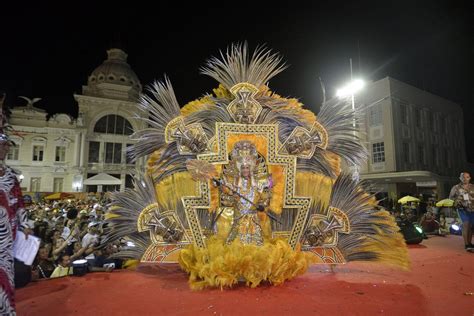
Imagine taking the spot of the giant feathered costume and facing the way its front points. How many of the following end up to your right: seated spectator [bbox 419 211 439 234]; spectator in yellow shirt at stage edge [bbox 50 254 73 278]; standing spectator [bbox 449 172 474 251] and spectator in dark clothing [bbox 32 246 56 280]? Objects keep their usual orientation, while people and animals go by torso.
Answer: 2

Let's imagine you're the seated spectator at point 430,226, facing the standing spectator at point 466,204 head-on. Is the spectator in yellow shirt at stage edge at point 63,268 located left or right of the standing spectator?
right

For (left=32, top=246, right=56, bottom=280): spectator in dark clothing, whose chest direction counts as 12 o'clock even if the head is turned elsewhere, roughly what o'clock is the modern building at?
The modern building is roughly at 10 o'clock from the spectator in dark clothing.

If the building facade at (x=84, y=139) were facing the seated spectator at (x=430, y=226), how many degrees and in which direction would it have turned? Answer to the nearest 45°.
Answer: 0° — it already faces them

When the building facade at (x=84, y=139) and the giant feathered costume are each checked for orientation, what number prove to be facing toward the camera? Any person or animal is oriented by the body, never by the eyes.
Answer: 2

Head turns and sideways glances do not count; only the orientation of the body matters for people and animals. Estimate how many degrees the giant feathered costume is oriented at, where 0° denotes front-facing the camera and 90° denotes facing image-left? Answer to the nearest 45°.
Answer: approximately 0°

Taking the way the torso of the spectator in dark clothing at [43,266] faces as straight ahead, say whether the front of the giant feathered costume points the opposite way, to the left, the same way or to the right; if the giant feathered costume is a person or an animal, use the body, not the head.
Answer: to the right

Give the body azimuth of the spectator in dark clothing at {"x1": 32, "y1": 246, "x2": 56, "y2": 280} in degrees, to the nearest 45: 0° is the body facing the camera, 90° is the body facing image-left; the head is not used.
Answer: approximately 315°

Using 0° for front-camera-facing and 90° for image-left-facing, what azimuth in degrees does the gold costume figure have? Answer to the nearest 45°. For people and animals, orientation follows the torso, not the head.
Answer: approximately 0°

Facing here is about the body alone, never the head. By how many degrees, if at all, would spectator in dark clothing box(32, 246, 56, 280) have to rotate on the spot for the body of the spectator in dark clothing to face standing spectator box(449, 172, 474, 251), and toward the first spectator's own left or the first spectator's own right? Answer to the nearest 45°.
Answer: approximately 45° to the first spectator's own left
